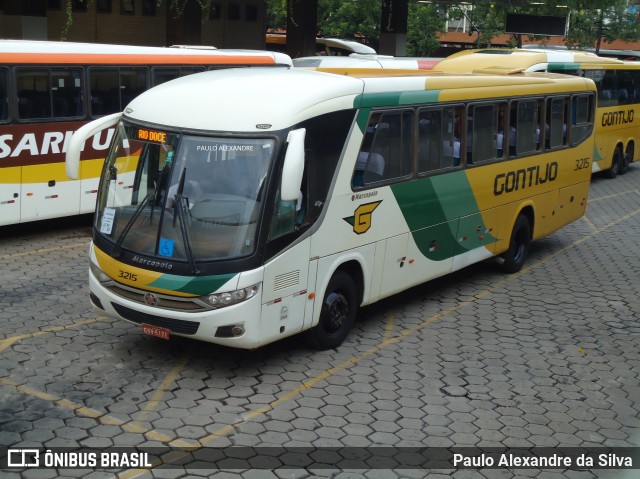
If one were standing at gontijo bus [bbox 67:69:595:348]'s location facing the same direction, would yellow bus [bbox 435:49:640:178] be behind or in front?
behind

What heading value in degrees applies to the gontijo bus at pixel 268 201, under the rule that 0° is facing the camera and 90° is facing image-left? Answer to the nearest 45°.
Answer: approximately 45°
